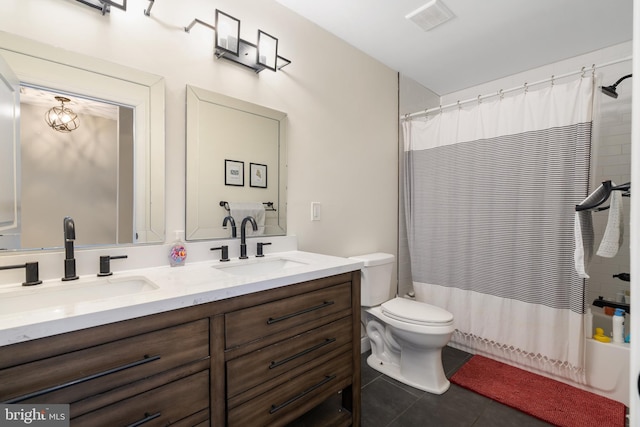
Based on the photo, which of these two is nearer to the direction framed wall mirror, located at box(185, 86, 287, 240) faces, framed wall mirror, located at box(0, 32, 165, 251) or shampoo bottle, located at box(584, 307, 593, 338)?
the shampoo bottle

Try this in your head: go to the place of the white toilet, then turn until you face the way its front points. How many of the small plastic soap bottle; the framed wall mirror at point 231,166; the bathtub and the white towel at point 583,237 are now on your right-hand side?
2

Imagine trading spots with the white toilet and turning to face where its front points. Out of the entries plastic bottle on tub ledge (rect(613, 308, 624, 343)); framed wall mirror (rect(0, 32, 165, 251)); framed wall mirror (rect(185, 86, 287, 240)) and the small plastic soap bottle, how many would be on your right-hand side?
3

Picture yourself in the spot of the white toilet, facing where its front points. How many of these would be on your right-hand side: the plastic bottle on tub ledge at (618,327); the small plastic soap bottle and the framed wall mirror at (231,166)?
2

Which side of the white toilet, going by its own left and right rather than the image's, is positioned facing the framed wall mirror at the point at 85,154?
right

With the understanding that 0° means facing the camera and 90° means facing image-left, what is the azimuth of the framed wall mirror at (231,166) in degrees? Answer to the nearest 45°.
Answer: approximately 315°
